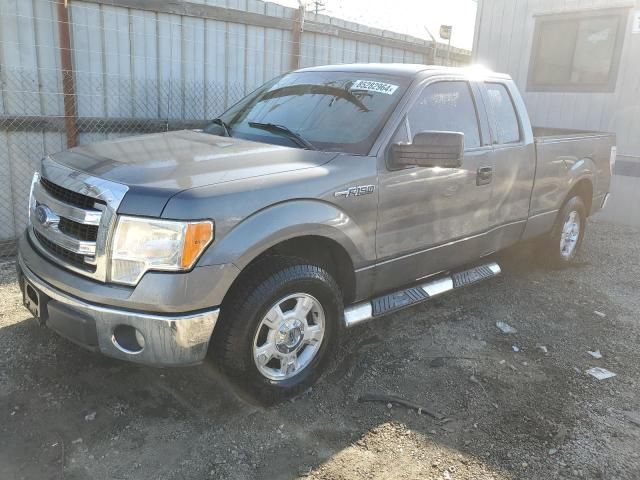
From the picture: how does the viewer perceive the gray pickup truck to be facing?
facing the viewer and to the left of the viewer

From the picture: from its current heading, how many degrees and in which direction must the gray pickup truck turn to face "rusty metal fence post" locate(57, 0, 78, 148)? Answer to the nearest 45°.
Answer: approximately 90° to its right

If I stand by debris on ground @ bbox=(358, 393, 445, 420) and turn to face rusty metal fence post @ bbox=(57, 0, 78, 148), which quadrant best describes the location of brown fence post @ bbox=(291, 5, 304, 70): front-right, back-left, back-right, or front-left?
front-right

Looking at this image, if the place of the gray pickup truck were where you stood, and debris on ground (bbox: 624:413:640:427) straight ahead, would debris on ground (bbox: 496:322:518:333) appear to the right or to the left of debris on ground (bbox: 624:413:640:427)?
left

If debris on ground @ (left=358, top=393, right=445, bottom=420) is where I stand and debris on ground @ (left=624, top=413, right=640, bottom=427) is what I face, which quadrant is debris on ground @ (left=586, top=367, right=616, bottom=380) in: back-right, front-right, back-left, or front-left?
front-left

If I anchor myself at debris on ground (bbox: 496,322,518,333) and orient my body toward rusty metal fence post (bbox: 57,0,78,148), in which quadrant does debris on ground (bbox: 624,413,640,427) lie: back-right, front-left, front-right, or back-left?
back-left

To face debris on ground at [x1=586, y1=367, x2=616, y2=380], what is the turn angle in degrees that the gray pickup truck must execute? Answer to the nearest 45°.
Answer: approximately 135° to its left
